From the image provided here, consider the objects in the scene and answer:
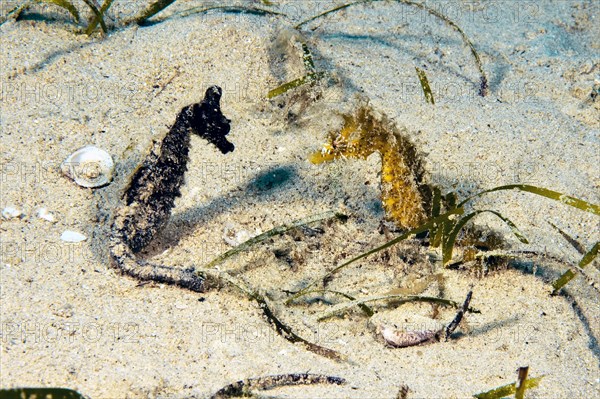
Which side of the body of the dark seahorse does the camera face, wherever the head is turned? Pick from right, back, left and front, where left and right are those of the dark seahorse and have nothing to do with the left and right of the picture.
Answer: right

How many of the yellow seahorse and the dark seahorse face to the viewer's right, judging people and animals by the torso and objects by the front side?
1

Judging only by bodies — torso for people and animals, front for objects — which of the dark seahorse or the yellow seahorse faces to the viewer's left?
the yellow seahorse

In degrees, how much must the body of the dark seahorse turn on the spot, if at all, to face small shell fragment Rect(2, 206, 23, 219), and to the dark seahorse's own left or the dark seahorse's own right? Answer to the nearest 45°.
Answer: approximately 180°

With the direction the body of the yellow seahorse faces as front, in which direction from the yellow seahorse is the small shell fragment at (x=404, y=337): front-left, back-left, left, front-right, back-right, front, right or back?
left

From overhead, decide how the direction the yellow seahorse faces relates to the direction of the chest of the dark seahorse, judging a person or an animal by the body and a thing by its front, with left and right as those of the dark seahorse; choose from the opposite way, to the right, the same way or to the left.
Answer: the opposite way

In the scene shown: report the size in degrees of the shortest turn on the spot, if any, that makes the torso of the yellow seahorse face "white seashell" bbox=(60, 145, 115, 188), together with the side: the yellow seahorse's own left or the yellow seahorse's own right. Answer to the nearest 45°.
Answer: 0° — it already faces it

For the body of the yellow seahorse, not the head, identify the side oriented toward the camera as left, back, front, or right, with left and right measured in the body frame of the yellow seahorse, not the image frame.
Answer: left
